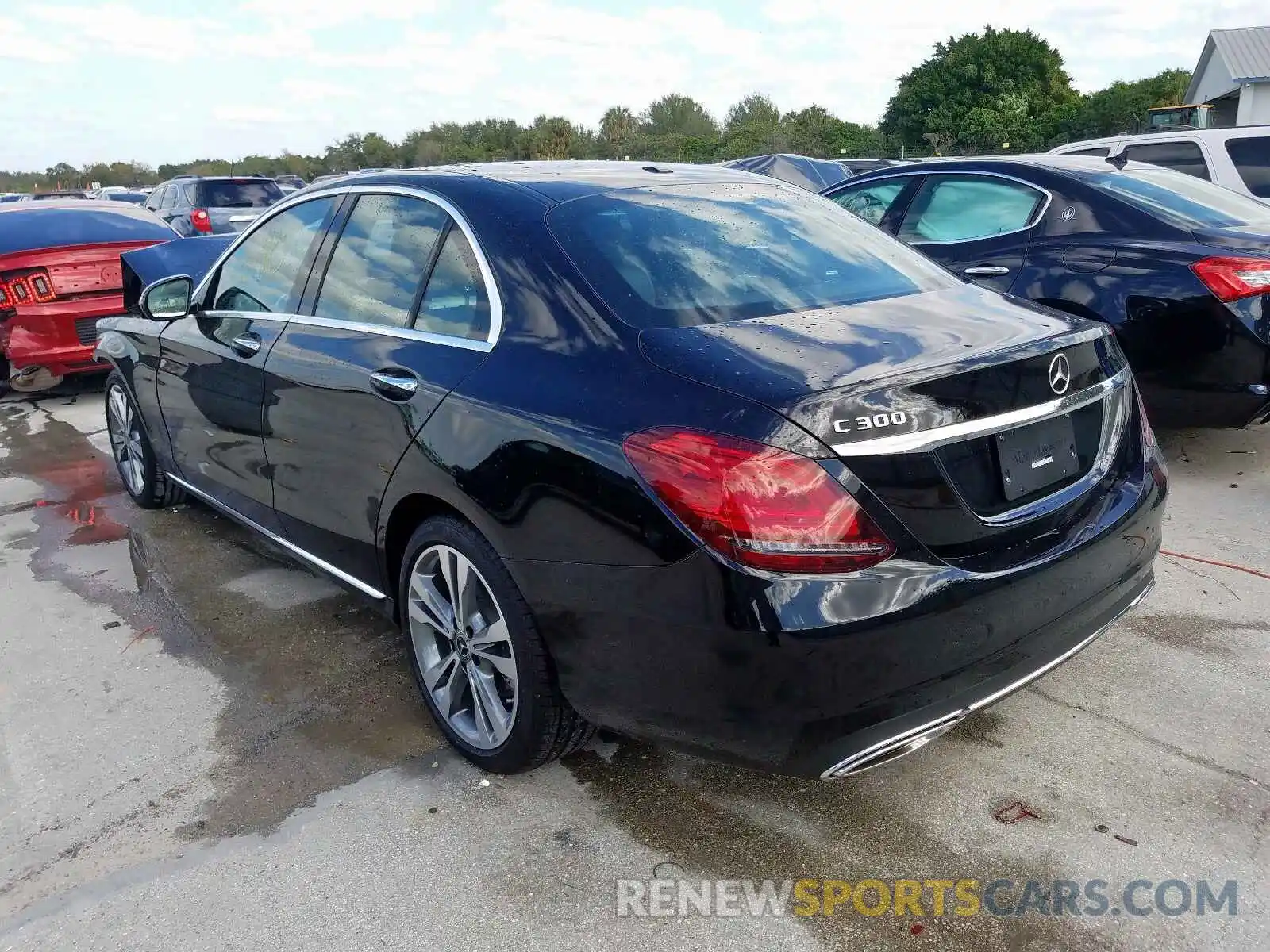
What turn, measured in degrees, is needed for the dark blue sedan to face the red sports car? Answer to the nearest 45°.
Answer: approximately 45° to its left

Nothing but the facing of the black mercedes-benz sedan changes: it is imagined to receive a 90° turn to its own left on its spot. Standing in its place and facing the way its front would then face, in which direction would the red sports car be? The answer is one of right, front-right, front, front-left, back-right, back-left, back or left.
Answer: right

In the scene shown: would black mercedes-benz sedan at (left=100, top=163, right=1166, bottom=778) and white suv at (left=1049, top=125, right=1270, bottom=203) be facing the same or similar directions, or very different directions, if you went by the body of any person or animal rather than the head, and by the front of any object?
same or similar directions

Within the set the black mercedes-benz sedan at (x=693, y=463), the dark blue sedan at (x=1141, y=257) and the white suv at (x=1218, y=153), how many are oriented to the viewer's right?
0

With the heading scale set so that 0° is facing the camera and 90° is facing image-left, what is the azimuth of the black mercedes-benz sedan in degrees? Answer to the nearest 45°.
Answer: approximately 135°

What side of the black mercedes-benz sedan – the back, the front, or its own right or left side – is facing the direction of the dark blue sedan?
right

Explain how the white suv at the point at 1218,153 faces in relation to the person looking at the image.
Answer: facing away from the viewer and to the left of the viewer

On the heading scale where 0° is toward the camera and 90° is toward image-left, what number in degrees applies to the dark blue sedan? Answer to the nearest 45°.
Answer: approximately 135°

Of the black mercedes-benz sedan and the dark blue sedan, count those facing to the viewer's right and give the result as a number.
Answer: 0

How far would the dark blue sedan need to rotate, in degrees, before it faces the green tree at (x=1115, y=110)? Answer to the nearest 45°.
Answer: approximately 45° to its right

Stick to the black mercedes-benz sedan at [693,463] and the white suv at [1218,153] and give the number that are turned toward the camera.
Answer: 0

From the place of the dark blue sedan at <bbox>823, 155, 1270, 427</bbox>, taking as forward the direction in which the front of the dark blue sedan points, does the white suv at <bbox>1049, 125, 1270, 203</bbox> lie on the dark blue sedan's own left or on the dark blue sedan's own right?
on the dark blue sedan's own right

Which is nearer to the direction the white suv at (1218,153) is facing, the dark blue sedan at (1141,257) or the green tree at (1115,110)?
the green tree

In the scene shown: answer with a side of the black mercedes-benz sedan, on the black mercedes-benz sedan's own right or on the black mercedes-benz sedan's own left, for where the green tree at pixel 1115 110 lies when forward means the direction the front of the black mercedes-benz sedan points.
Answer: on the black mercedes-benz sedan's own right
